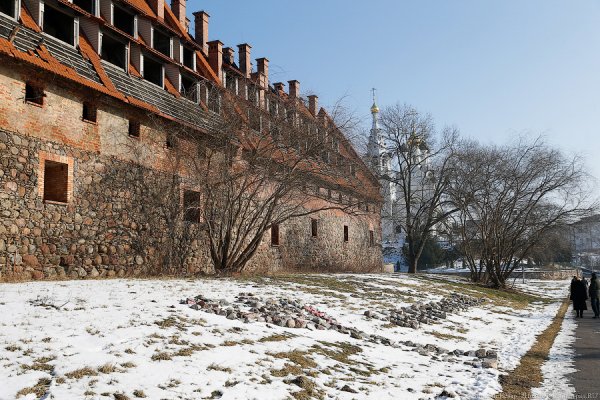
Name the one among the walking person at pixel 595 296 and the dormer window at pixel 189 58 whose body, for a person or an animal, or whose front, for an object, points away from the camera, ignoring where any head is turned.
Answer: the walking person

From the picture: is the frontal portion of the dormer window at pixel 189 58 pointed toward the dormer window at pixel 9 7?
no

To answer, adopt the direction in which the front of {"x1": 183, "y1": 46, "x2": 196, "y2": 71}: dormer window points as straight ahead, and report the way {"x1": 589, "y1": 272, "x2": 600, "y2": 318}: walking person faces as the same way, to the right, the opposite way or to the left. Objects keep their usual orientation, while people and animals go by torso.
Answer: to the left

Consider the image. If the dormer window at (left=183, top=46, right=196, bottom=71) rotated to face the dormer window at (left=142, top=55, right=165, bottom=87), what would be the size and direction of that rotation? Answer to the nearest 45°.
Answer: approximately 90° to its right

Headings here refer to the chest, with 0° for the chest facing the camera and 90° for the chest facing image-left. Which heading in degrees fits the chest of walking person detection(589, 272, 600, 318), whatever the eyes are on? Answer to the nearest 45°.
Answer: approximately 180°

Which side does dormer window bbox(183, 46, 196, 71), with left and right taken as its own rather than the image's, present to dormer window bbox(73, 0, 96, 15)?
right

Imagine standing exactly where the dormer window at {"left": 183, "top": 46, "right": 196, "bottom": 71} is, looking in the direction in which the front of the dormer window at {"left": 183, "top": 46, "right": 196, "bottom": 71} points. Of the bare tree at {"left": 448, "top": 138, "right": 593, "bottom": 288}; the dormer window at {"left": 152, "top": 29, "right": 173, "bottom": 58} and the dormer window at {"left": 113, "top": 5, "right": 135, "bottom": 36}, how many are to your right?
2

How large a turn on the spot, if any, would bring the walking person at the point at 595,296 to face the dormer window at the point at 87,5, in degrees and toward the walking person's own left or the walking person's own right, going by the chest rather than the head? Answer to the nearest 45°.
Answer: approximately 135° to the walking person's own left

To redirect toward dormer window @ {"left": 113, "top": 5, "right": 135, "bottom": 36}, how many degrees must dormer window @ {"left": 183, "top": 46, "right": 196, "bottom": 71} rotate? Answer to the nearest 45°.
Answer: approximately 90° to its right

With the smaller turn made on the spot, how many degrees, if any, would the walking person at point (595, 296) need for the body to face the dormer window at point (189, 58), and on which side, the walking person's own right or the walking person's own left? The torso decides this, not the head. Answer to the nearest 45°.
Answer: approximately 90° to the walking person's own left

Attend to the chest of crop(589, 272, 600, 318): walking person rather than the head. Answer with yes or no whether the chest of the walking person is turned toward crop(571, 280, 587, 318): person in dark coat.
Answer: no

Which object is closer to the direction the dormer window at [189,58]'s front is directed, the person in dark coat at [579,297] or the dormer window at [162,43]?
the person in dark coat

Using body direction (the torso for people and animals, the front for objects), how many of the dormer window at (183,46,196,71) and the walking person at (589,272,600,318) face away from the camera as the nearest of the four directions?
1

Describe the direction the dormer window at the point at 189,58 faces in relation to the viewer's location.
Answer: facing the viewer and to the right of the viewer

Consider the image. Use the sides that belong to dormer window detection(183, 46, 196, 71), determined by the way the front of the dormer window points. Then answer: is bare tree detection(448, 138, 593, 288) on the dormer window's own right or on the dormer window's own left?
on the dormer window's own left

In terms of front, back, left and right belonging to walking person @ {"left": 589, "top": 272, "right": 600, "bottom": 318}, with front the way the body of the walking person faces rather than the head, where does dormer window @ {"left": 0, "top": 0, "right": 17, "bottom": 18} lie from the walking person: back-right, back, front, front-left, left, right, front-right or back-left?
back-left

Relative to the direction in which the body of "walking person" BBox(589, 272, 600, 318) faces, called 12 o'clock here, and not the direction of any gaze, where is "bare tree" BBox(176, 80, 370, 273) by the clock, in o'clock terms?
The bare tree is roughly at 8 o'clock from the walking person.

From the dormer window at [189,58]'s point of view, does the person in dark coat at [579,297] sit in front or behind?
in front

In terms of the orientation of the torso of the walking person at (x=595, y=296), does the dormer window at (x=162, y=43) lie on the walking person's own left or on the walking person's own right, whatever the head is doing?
on the walking person's own left
